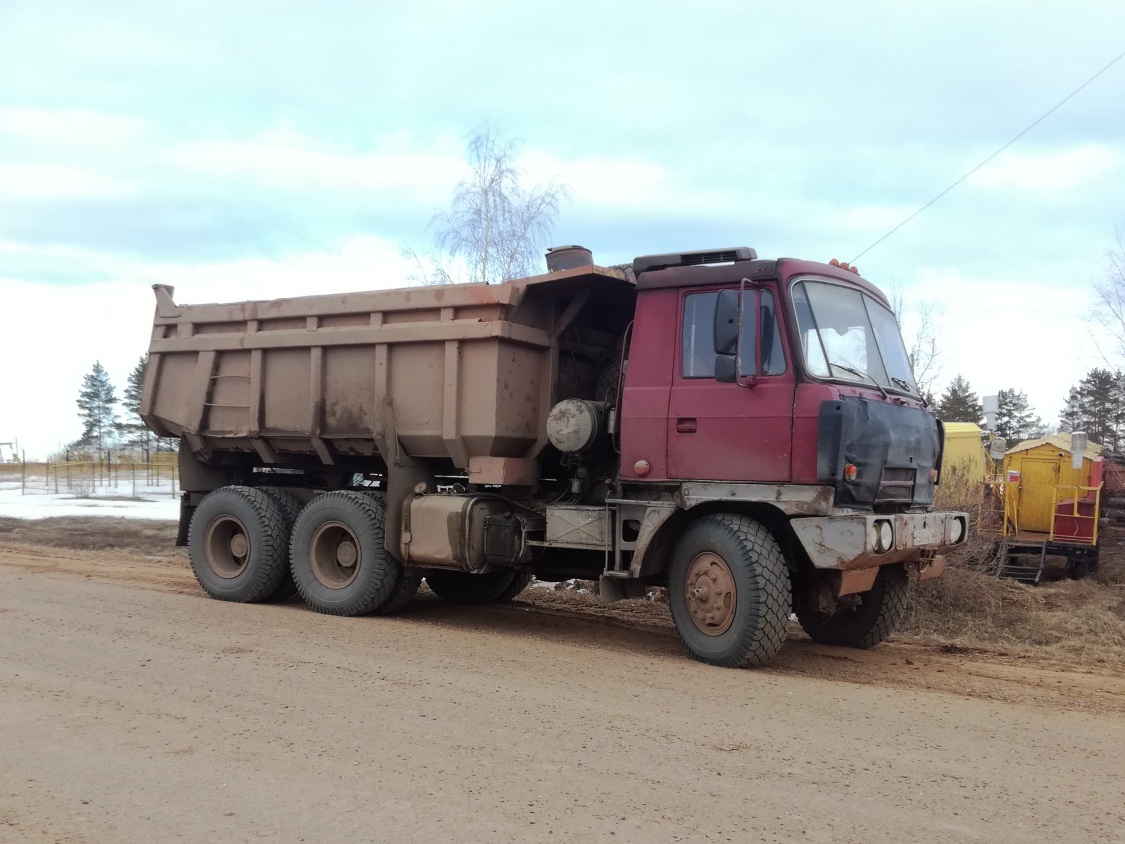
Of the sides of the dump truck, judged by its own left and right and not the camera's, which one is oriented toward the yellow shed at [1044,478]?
left

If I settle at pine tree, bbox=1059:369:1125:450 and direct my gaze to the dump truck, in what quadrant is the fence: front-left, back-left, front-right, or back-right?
front-right

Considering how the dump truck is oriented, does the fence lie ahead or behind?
behind

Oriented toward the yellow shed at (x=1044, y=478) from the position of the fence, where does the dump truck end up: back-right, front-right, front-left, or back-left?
front-right

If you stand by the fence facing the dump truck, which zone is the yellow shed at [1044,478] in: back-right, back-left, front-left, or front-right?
front-left

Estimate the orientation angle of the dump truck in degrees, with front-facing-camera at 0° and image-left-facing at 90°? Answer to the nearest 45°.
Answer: approximately 315°

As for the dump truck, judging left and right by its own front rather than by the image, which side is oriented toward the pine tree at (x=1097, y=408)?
left
